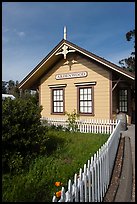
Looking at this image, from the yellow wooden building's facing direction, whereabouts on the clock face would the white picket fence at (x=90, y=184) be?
The white picket fence is roughly at 12 o'clock from the yellow wooden building.

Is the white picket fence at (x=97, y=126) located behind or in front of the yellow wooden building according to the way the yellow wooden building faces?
in front

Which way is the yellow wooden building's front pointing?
toward the camera

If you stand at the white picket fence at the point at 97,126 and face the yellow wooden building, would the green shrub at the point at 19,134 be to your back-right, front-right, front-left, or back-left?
back-left

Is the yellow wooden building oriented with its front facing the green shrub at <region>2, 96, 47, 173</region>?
yes
